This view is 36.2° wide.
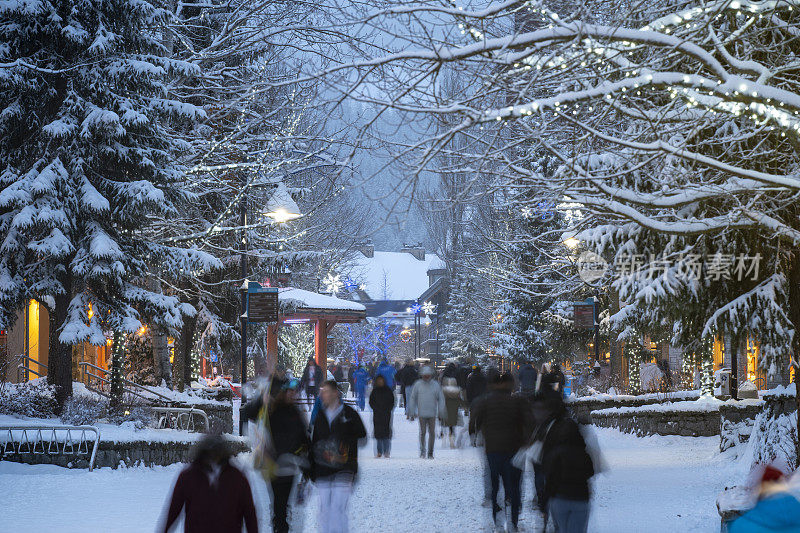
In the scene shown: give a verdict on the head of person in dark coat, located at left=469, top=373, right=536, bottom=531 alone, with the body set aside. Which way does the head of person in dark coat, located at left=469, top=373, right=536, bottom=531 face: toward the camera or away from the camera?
away from the camera

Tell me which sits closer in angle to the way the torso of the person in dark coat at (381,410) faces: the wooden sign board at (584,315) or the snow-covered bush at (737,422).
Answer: the snow-covered bush

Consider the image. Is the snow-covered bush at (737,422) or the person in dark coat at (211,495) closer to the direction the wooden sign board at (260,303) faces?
the person in dark coat

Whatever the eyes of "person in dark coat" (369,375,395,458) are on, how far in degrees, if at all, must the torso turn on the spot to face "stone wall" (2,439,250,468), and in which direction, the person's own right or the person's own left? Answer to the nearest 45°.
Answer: approximately 45° to the person's own right

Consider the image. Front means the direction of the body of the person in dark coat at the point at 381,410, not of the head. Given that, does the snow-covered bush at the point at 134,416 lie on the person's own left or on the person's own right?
on the person's own right

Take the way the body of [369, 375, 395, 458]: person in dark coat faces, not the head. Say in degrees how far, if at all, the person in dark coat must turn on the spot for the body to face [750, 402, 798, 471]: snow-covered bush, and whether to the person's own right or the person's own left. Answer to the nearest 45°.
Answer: approximately 45° to the person's own left

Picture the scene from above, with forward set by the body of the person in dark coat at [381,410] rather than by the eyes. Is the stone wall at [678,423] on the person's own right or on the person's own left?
on the person's own left
